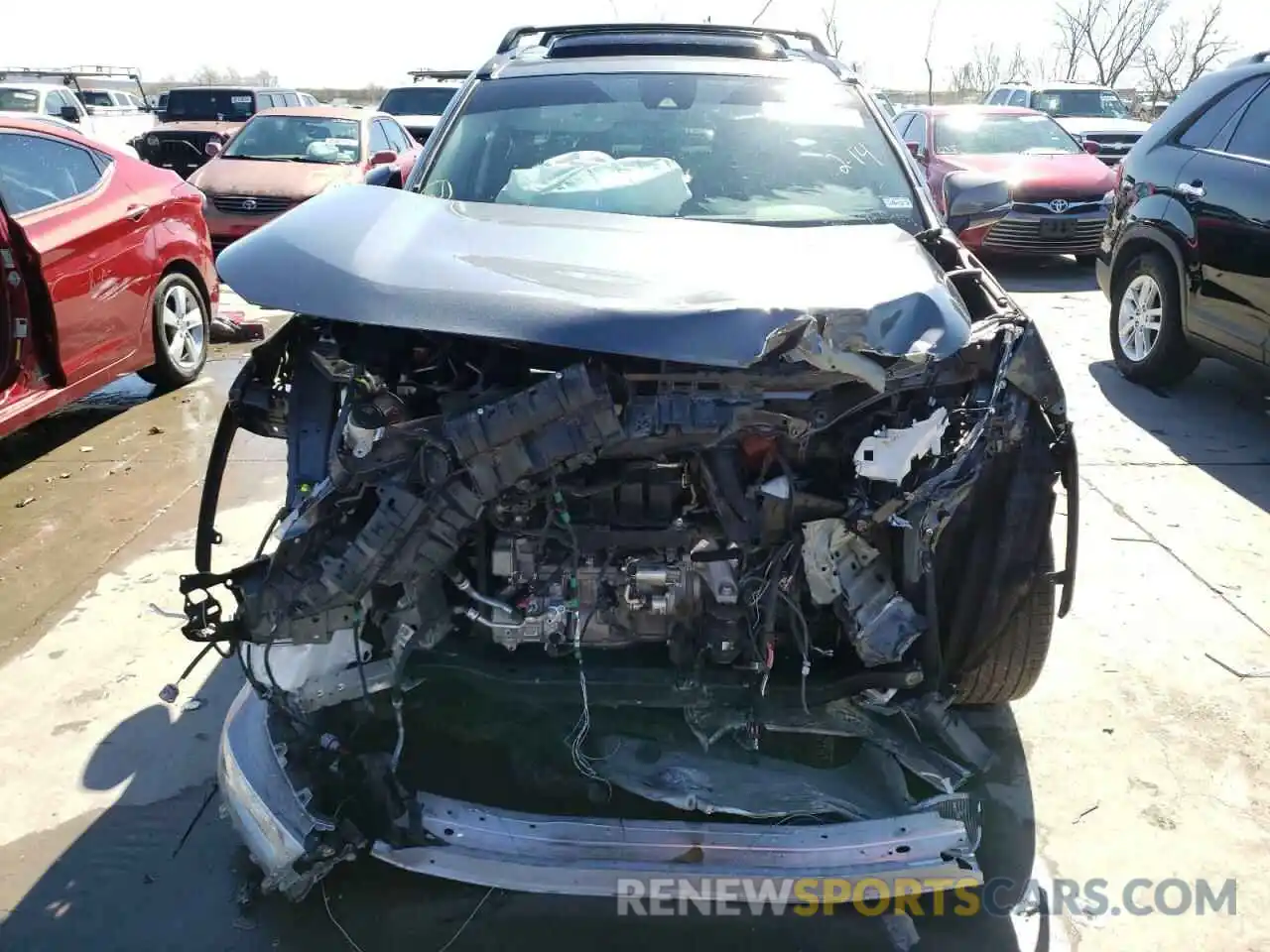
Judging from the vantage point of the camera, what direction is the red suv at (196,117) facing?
facing the viewer and to the left of the viewer

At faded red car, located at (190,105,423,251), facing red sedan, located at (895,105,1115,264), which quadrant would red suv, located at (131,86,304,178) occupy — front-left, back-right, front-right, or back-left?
back-left

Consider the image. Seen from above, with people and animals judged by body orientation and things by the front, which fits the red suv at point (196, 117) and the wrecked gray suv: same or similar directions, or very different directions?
same or similar directions

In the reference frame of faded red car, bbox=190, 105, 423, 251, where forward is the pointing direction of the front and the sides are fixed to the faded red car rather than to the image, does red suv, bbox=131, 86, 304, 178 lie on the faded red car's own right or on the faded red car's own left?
on the faded red car's own right

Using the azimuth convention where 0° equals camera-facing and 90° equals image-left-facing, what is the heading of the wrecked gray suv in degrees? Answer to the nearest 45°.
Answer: approximately 0°

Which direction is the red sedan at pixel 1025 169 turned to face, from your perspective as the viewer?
facing the viewer and to the right of the viewer

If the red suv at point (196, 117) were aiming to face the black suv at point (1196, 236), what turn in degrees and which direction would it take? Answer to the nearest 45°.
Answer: approximately 45° to its left

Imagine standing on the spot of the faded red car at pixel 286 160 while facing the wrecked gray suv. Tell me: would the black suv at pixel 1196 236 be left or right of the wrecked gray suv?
left

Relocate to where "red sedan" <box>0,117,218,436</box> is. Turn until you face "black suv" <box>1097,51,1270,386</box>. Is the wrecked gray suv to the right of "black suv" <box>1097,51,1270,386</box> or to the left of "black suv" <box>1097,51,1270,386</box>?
right

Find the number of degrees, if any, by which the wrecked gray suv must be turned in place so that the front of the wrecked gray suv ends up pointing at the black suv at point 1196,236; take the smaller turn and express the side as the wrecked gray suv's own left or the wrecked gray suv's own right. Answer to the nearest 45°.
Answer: approximately 135° to the wrecked gray suv's own left

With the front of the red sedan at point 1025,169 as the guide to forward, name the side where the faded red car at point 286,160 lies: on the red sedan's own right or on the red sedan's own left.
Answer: on the red sedan's own right

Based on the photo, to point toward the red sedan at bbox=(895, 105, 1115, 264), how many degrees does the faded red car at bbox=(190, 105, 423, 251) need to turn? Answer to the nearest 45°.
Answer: approximately 90° to its left
